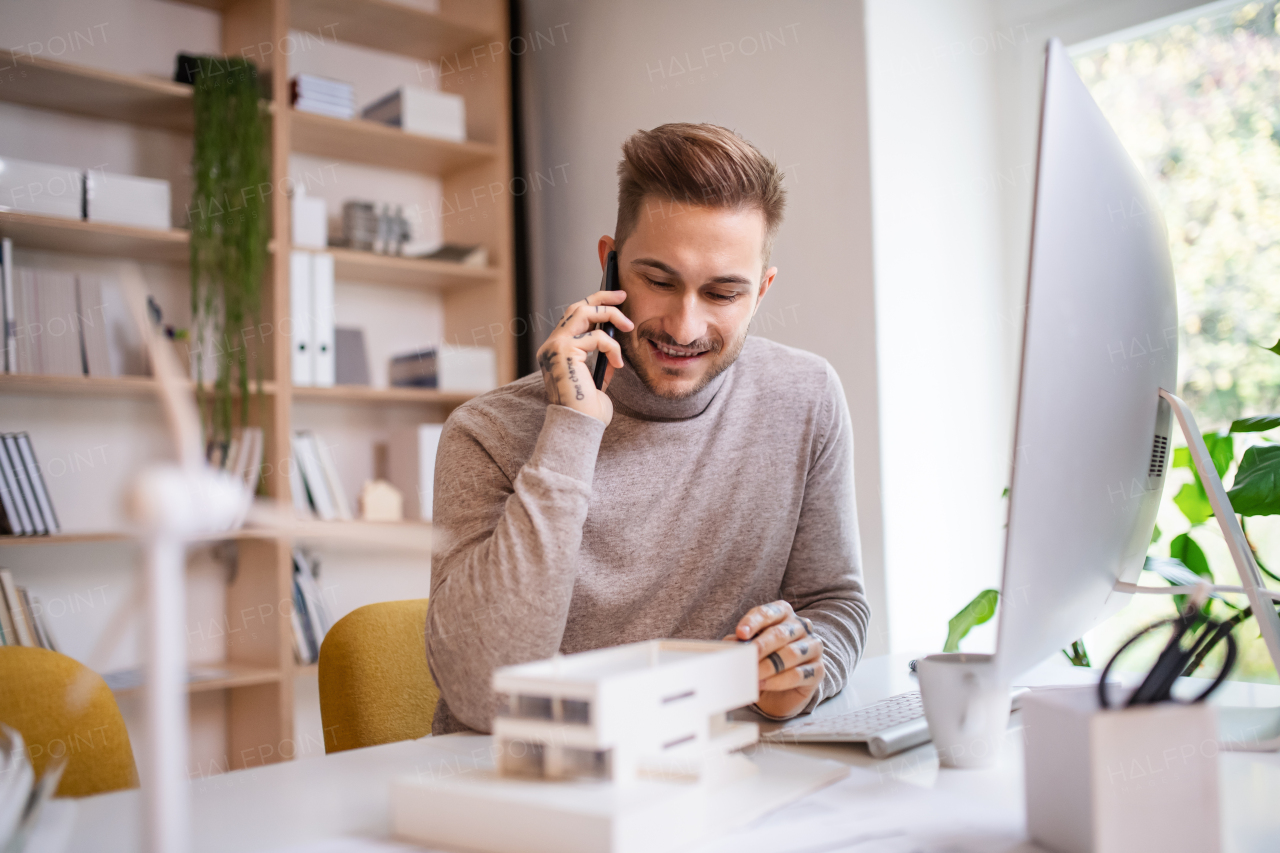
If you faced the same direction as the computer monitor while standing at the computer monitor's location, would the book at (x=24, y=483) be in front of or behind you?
in front

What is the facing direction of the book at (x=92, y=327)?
toward the camera

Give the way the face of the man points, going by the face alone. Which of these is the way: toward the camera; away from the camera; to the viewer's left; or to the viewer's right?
toward the camera

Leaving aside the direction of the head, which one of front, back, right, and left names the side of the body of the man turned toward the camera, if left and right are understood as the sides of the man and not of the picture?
front

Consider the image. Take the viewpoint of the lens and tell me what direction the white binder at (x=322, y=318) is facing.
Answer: facing the viewer

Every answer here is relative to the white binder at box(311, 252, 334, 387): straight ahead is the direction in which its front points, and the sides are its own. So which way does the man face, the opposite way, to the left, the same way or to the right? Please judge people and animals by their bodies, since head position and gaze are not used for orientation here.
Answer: the same way

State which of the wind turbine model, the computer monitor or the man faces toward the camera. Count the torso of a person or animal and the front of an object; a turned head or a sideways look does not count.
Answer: the man

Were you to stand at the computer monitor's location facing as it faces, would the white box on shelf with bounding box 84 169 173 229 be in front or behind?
in front

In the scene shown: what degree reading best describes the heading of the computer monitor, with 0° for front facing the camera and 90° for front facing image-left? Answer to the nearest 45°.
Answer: approximately 90°

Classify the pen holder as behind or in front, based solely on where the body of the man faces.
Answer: in front
